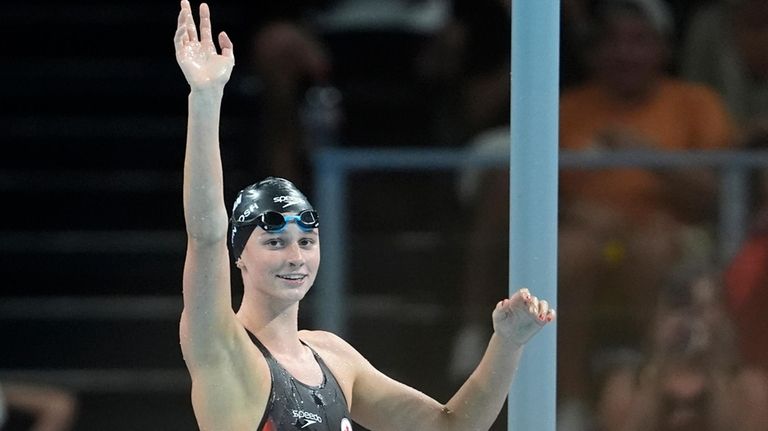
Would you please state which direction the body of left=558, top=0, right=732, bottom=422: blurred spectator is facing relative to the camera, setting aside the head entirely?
toward the camera

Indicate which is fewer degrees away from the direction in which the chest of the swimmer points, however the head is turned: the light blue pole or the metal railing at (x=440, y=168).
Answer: the light blue pole

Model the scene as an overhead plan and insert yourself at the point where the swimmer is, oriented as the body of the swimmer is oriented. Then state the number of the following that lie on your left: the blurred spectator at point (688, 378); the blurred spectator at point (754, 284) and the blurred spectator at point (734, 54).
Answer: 3

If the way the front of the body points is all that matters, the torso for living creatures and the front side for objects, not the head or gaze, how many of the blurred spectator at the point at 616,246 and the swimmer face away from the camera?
0

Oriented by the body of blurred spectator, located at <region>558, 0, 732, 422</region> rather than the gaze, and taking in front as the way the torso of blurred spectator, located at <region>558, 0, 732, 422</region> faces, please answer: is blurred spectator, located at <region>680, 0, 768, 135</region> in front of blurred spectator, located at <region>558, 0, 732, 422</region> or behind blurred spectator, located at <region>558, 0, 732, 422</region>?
behind

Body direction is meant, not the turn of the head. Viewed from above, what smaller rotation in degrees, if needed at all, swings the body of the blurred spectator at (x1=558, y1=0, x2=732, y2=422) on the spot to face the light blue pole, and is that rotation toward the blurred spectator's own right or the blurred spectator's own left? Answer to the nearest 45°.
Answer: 0° — they already face it

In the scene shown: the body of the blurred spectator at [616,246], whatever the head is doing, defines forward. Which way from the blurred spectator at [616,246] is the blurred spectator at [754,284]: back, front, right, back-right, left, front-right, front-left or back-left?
left

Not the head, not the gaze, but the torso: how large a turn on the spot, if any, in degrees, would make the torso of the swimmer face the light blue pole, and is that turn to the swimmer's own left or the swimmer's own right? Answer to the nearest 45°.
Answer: approximately 45° to the swimmer's own left

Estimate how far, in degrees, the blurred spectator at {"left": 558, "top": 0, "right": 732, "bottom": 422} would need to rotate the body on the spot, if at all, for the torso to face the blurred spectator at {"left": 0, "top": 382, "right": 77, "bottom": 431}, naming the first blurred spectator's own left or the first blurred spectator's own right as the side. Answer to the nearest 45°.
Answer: approximately 90° to the first blurred spectator's own right
